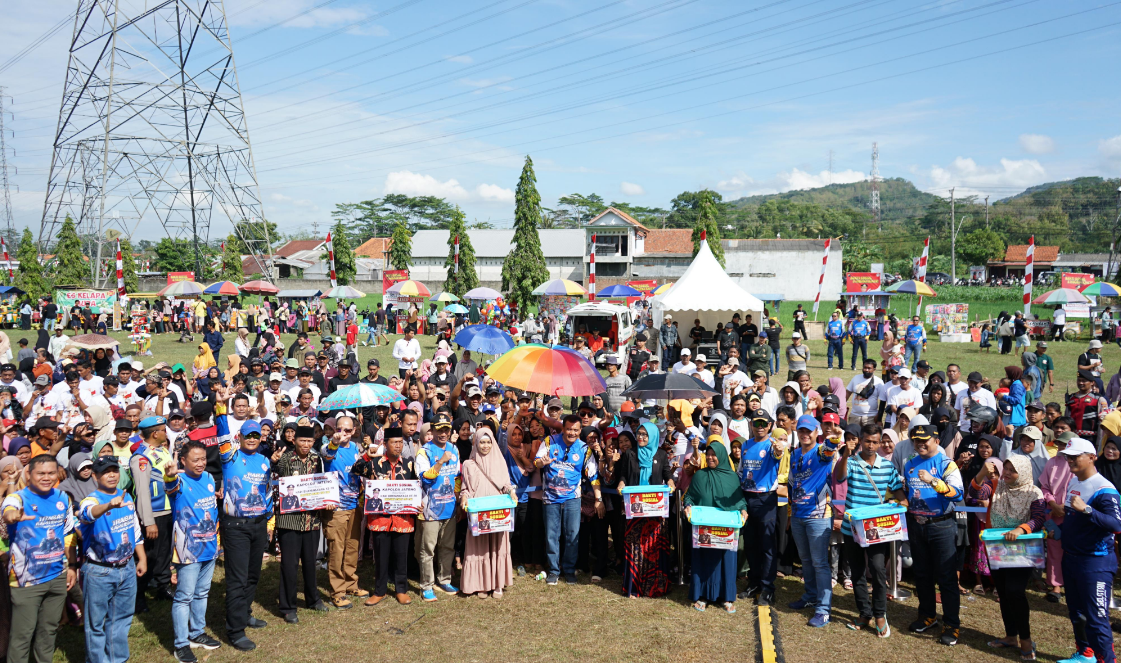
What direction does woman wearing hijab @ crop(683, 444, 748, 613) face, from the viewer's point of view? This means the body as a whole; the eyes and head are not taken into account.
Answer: toward the camera

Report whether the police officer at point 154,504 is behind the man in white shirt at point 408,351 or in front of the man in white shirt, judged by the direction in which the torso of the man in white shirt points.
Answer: in front

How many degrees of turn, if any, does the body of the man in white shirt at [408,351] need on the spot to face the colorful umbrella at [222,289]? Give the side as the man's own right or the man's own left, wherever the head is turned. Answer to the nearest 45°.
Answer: approximately 135° to the man's own right

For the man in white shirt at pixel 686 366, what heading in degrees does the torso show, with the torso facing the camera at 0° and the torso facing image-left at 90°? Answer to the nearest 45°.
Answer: approximately 0°

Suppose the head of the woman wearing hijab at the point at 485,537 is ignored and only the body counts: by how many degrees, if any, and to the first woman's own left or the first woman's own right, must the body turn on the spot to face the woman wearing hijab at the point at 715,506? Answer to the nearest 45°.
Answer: approximately 90° to the first woman's own left

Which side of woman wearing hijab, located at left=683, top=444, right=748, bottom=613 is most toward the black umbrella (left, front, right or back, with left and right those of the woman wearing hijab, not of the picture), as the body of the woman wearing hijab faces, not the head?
back

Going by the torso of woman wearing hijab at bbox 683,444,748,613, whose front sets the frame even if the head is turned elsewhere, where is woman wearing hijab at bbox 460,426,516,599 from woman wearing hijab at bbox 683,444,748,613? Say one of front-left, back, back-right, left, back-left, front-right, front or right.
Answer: right

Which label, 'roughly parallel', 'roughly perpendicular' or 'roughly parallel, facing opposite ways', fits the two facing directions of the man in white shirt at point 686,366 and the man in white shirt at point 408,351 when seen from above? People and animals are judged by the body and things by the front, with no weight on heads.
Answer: roughly parallel

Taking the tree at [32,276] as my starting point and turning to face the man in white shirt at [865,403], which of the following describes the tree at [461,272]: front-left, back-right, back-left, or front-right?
front-left

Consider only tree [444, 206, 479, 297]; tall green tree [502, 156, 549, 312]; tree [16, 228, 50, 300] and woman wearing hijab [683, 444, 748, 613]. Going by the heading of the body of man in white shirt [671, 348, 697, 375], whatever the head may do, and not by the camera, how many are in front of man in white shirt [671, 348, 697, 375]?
1

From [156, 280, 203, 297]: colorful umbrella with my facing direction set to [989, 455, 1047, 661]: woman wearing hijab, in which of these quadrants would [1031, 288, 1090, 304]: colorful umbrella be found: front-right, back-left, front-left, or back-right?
front-left

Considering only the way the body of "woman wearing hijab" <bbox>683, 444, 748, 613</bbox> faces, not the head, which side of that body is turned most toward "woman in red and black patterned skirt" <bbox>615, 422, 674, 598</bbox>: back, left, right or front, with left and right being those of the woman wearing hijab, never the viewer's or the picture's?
right

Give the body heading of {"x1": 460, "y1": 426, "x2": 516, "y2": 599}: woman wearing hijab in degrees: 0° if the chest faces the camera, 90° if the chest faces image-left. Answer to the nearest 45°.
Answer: approximately 0°

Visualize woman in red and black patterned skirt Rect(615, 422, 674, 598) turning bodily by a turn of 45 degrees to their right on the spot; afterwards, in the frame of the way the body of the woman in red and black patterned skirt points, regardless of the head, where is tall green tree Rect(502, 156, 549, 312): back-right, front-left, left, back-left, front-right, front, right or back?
back-right

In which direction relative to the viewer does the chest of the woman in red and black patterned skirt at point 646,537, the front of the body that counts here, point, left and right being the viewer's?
facing the viewer

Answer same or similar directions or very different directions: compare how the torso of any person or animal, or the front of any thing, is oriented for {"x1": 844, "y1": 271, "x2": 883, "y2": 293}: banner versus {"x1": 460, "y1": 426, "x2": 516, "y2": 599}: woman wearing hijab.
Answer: same or similar directions
